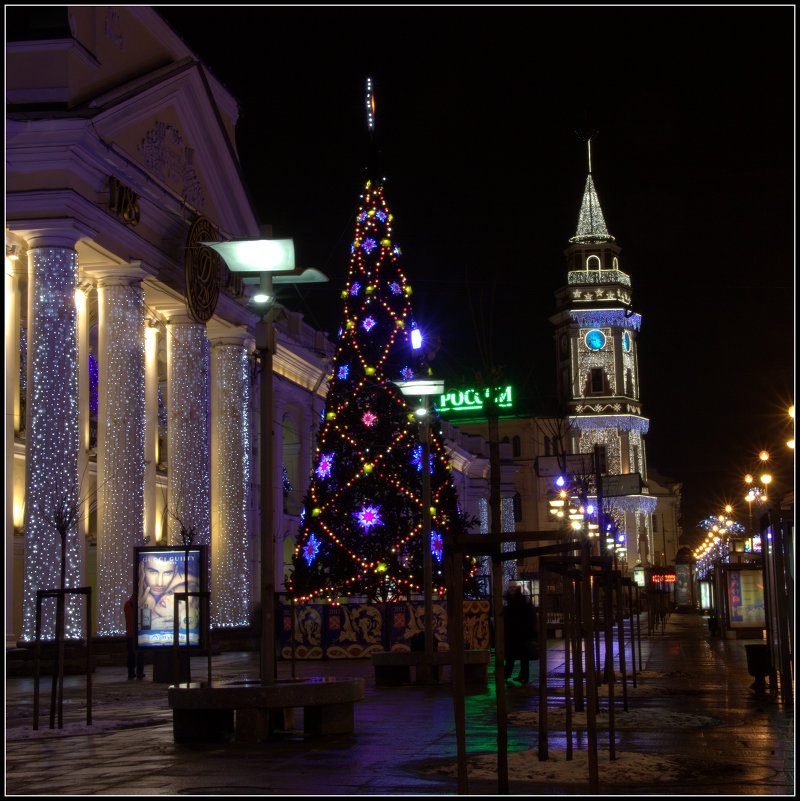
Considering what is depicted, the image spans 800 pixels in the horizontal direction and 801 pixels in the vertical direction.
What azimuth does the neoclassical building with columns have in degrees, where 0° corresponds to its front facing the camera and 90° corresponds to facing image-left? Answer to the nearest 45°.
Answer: approximately 315°

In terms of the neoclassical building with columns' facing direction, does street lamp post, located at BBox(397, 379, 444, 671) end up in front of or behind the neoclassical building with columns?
in front

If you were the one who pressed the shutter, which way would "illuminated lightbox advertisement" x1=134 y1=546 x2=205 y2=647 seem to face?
facing the viewer

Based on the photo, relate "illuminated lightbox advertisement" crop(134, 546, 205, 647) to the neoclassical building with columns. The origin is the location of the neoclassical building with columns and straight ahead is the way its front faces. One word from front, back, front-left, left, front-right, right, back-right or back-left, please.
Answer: front-right

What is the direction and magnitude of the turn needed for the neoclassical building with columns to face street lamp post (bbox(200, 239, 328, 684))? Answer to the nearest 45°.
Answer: approximately 45° to its right

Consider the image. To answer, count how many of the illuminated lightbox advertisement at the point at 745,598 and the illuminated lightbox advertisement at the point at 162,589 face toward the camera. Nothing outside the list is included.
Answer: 2

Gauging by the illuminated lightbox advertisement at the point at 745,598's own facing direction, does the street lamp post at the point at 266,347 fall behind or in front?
in front

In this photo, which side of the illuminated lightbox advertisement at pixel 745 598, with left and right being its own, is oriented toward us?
front

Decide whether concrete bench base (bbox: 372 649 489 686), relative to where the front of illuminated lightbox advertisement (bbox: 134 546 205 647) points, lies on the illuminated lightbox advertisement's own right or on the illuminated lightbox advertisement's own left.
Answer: on the illuminated lightbox advertisement's own left

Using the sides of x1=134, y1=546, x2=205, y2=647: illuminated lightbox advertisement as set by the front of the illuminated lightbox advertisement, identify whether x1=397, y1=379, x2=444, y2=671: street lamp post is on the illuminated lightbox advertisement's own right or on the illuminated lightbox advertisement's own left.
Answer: on the illuminated lightbox advertisement's own left

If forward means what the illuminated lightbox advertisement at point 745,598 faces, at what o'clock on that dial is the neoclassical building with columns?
The neoclassical building with columns is roughly at 2 o'clock from the illuminated lightbox advertisement.
